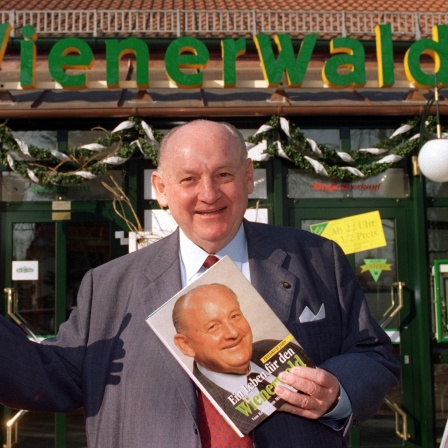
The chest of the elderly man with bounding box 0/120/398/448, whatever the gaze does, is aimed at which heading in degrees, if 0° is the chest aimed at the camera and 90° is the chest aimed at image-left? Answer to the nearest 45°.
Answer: approximately 0°

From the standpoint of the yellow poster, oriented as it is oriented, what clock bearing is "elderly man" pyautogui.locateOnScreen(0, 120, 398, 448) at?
The elderly man is roughly at 12 o'clock from the yellow poster.

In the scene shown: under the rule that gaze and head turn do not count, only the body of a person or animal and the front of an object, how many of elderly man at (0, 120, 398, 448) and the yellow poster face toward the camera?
2

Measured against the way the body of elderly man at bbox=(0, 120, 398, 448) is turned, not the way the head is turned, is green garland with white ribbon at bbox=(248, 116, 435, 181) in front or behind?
behind

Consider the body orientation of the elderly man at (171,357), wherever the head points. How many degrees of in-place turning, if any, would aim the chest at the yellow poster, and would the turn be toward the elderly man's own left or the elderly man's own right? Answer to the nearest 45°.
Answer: approximately 180°

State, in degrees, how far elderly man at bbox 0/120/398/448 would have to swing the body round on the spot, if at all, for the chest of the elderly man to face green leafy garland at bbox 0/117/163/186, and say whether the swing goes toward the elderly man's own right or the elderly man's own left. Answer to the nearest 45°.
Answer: approximately 180°

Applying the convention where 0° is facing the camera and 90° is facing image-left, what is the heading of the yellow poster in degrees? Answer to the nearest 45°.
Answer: approximately 0°

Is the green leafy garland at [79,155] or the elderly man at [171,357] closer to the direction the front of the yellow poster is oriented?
the elderly man
